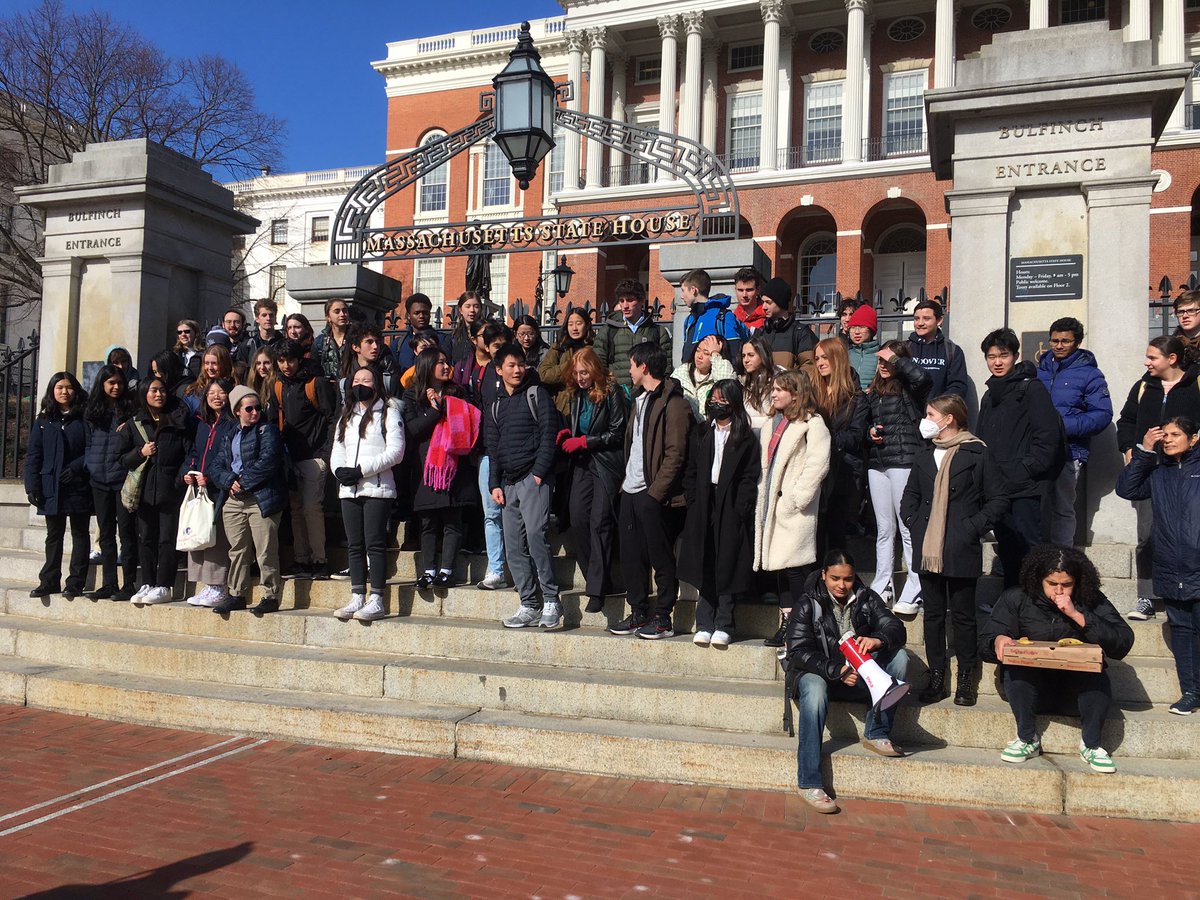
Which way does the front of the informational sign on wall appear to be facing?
toward the camera

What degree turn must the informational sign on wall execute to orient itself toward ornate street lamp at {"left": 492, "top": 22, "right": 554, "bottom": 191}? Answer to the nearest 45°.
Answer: approximately 90° to its right
